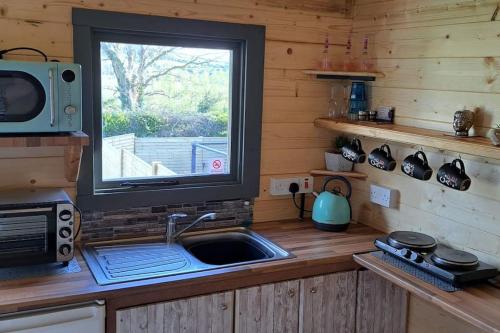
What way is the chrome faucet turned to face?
to the viewer's right

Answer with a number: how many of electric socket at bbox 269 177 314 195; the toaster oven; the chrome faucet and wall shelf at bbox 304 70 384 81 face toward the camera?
3

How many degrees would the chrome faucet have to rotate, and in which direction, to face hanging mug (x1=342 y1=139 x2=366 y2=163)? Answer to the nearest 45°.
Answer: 0° — it already faces it

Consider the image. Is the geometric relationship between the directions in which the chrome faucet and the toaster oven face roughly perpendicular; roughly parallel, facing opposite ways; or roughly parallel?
roughly perpendicular

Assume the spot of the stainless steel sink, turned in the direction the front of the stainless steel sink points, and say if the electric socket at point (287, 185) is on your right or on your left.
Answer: on your left

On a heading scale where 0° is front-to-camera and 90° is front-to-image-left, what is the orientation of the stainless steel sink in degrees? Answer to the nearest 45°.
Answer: approximately 0°

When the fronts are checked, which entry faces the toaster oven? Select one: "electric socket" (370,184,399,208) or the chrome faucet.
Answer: the electric socket

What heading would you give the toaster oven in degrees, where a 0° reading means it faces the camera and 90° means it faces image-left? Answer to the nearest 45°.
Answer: approximately 0°

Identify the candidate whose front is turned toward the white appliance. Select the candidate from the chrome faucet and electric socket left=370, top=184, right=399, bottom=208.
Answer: the electric socket

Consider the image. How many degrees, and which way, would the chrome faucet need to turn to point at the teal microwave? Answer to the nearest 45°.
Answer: approximately 135° to its right

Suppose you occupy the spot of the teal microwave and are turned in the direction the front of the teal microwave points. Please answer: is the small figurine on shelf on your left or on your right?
on your left

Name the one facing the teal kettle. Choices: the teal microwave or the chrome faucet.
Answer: the chrome faucet
